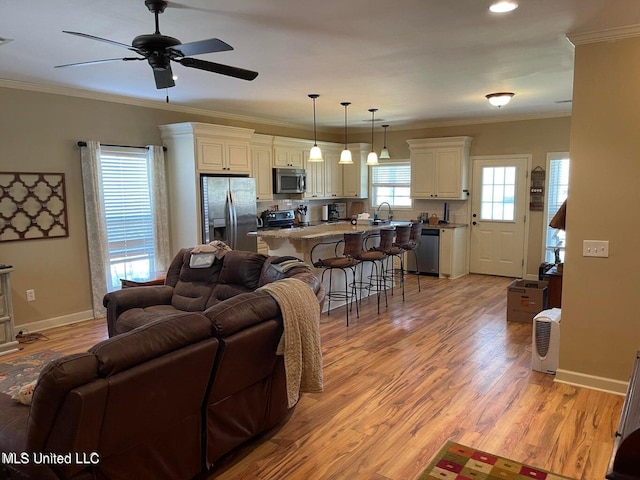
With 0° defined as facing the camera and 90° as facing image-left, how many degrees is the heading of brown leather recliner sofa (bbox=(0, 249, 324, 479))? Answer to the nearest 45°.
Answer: approximately 135°

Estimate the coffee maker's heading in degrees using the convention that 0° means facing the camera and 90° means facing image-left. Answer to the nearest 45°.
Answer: approximately 315°

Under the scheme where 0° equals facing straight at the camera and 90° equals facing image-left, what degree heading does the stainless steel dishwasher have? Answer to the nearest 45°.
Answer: approximately 45°

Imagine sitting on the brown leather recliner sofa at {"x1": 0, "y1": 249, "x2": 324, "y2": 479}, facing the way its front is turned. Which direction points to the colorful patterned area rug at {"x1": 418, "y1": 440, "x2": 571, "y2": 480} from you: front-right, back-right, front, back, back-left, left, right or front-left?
back-right

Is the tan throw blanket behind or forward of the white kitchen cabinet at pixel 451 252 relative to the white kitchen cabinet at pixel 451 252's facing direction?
forward

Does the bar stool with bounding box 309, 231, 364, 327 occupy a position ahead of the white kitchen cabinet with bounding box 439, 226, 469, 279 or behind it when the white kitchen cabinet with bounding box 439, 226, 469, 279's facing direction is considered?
ahead

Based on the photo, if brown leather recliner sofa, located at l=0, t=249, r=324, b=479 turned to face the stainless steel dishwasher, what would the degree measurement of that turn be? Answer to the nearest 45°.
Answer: approximately 90° to its right

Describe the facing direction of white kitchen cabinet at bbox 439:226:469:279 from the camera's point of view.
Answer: facing the viewer and to the left of the viewer

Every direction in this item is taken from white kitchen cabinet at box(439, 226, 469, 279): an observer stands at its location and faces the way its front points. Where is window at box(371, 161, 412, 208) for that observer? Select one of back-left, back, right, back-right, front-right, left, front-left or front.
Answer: right

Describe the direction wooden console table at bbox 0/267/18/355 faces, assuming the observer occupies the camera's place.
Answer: facing the viewer and to the right of the viewer

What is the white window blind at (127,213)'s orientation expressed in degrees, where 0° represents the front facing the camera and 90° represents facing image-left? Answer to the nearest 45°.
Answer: approximately 315°

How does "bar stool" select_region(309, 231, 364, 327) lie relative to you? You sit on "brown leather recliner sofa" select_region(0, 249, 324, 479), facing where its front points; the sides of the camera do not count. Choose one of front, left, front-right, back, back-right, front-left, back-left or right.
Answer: right

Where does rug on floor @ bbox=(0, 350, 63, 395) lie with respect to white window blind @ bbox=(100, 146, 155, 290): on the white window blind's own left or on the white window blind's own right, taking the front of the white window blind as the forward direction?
on the white window blind's own right

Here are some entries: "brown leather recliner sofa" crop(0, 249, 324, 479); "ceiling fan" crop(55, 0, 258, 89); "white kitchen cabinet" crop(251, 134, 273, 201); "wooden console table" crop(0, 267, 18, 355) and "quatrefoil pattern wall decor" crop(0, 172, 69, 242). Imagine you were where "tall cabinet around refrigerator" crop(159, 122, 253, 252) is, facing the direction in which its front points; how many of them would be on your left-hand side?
1
